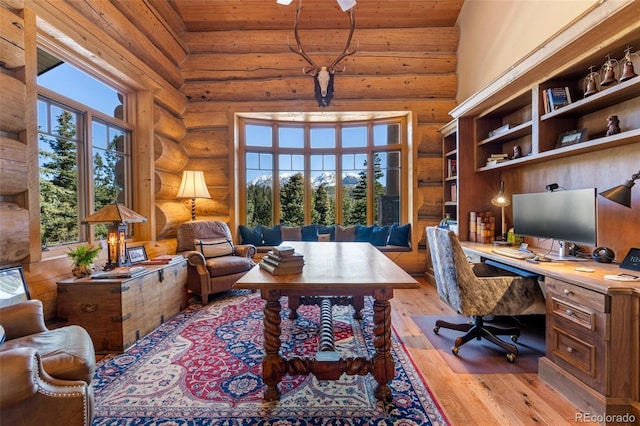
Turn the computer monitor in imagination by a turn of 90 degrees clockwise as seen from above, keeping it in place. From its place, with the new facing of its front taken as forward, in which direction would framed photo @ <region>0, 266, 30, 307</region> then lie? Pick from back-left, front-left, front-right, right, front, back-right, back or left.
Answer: left

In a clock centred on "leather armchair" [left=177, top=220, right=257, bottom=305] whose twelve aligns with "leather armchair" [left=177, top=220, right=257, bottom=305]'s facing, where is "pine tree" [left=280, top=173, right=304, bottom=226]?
The pine tree is roughly at 9 o'clock from the leather armchair.

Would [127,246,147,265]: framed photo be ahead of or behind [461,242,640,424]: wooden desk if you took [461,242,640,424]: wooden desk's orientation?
ahead

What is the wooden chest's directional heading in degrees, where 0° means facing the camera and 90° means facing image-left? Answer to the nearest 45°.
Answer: approximately 315°

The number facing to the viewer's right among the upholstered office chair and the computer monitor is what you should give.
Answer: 1

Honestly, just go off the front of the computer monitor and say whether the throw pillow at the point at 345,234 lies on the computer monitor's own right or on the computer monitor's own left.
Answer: on the computer monitor's own right

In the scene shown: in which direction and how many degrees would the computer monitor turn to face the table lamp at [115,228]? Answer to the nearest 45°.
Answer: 0° — it already faces it

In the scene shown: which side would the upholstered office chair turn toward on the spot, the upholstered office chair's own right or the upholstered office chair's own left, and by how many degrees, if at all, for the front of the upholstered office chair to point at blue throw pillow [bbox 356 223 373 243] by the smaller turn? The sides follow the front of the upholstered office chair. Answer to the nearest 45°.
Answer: approximately 135° to the upholstered office chair's own left

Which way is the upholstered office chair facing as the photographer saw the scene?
facing to the right of the viewer

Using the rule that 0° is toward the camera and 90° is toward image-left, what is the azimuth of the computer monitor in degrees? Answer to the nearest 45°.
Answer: approximately 45°

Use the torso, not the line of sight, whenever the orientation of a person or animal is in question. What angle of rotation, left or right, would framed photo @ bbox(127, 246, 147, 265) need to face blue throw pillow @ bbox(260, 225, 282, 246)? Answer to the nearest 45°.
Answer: approximately 90° to its left

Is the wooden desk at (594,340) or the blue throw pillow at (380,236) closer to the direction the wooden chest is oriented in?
the wooden desk

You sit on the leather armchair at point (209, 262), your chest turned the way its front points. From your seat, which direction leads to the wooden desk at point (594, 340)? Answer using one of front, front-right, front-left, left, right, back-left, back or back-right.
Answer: front
